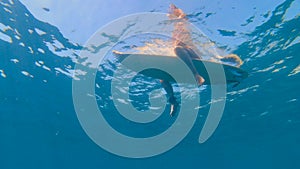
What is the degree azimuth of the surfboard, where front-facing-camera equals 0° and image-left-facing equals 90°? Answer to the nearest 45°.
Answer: approximately 90°
